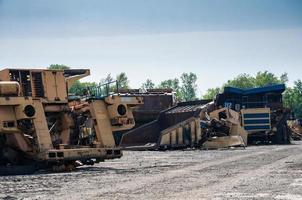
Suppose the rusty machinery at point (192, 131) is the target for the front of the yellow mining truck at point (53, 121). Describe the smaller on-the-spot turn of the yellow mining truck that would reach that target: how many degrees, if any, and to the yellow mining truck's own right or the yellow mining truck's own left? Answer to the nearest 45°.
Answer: approximately 90° to the yellow mining truck's own left

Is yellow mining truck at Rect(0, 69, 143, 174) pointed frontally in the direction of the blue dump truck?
no
